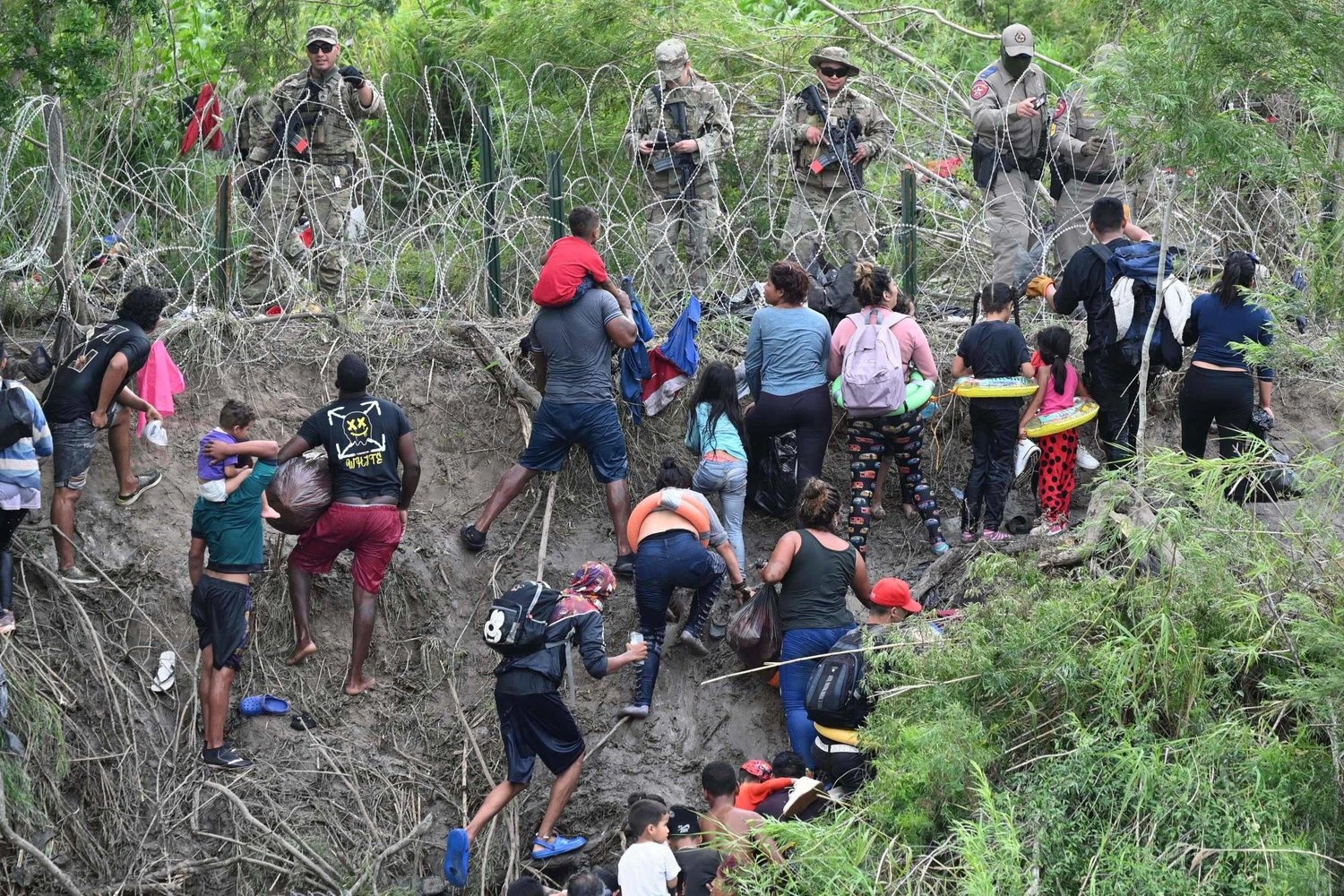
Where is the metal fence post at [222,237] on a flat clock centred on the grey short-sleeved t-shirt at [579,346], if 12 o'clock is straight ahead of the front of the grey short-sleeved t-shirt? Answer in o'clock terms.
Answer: The metal fence post is roughly at 10 o'clock from the grey short-sleeved t-shirt.

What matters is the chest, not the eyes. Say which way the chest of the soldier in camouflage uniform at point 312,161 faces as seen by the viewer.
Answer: toward the camera

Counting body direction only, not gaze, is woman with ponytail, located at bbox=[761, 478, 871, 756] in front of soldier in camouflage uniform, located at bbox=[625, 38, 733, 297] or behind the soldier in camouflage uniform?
in front

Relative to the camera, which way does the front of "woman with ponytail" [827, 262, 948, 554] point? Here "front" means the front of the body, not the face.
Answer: away from the camera

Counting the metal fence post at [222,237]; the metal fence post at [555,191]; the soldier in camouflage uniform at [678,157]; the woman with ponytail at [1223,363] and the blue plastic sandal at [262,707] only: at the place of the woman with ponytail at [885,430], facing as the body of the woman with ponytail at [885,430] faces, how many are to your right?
1

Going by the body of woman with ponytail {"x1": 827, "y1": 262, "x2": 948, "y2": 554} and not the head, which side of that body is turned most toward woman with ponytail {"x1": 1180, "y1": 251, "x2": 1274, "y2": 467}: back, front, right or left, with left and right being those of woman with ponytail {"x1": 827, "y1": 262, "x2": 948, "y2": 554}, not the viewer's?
right

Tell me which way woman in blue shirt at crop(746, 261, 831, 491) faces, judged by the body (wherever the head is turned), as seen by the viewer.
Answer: away from the camera

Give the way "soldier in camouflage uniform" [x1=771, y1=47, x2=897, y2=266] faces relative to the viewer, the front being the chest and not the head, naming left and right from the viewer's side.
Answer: facing the viewer

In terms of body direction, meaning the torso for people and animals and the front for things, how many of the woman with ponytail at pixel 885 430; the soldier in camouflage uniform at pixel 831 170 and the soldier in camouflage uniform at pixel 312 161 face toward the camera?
2

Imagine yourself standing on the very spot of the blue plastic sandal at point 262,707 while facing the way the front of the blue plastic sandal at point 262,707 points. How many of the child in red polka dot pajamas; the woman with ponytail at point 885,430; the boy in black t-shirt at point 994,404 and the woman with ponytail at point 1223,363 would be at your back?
4

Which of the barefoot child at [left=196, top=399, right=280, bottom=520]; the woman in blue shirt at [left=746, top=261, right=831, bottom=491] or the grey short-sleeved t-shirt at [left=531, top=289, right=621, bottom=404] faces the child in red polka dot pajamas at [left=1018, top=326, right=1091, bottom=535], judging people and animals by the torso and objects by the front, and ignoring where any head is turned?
the barefoot child

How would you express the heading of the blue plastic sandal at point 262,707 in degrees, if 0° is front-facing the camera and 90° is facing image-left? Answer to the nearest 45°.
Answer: approximately 90°

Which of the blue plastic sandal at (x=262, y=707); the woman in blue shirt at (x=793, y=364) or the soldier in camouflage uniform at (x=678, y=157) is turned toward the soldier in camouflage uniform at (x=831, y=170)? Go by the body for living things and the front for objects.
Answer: the woman in blue shirt

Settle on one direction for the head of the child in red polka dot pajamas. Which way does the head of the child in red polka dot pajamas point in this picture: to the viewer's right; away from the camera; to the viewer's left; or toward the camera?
away from the camera

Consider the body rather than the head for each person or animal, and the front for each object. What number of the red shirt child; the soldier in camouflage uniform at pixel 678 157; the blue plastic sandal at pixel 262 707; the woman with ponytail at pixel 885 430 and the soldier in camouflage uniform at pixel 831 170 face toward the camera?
2

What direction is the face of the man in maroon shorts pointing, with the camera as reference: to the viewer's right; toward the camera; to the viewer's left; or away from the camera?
away from the camera

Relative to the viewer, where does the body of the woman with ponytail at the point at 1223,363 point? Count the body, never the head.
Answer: away from the camera

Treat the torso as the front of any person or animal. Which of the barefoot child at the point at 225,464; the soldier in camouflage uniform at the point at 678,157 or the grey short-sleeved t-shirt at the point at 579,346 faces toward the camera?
the soldier in camouflage uniform
